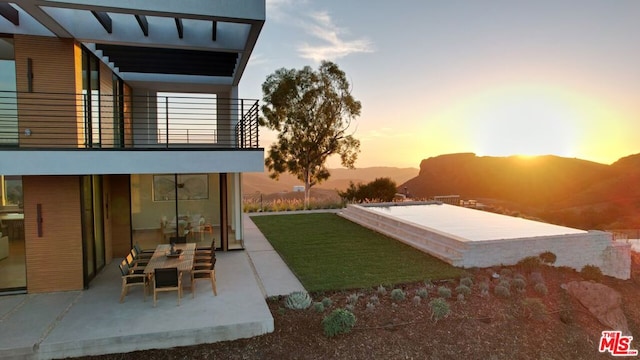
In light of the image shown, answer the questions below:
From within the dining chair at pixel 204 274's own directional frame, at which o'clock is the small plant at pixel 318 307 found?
The small plant is roughly at 7 o'clock from the dining chair.

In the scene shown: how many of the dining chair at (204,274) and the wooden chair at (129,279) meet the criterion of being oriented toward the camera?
0

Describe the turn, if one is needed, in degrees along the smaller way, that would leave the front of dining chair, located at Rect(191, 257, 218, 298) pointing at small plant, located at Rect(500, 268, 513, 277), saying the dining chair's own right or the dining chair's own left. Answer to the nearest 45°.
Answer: approximately 180°

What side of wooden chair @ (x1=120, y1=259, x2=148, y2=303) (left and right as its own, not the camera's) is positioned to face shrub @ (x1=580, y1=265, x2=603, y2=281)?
front

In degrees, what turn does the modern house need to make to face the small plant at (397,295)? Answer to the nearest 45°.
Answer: approximately 45° to its left

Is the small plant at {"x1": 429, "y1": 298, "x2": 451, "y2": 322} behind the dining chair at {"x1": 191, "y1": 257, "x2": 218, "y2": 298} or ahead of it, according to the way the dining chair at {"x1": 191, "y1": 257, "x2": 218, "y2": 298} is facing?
behind

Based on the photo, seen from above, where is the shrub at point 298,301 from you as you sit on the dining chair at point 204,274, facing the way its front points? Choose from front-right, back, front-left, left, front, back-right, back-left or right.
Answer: back-left

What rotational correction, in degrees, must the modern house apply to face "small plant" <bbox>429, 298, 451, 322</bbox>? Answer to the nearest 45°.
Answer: approximately 45° to its left

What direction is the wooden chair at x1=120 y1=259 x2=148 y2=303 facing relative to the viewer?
to the viewer's right

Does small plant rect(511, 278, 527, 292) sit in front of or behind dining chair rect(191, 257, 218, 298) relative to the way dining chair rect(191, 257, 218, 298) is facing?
behind

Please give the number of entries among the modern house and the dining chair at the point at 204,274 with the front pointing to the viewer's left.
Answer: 1

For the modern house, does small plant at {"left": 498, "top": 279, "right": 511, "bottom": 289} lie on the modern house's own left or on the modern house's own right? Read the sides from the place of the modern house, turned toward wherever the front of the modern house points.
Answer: on the modern house's own left

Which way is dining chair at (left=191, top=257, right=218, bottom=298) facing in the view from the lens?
facing to the left of the viewer

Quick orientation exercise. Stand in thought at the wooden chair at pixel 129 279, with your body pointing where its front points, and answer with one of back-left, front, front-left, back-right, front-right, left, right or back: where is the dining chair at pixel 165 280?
front-right
